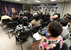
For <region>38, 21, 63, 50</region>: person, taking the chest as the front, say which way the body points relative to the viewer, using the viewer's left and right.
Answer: facing away from the viewer and to the left of the viewer
